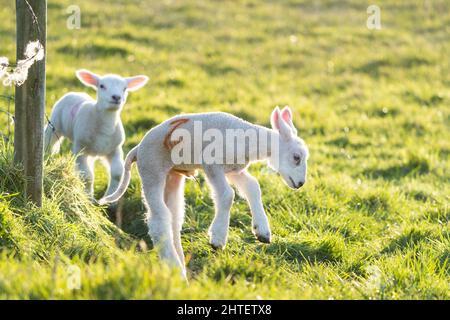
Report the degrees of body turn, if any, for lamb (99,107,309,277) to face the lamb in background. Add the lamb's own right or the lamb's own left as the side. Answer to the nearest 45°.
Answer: approximately 135° to the lamb's own left

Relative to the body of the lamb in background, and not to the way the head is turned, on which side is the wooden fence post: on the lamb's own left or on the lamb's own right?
on the lamb's own right

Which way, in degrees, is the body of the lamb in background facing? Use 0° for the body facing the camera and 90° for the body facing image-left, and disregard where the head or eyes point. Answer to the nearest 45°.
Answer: approximately 315°

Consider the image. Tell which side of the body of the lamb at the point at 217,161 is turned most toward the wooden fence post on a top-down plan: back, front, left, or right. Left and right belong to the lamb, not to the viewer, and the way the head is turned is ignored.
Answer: back

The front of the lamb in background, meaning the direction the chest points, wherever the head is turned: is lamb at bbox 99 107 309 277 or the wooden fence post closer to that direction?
the lamb

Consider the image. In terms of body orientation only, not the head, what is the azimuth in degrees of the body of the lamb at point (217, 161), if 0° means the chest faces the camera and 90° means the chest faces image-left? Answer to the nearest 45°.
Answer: approximately 270°
